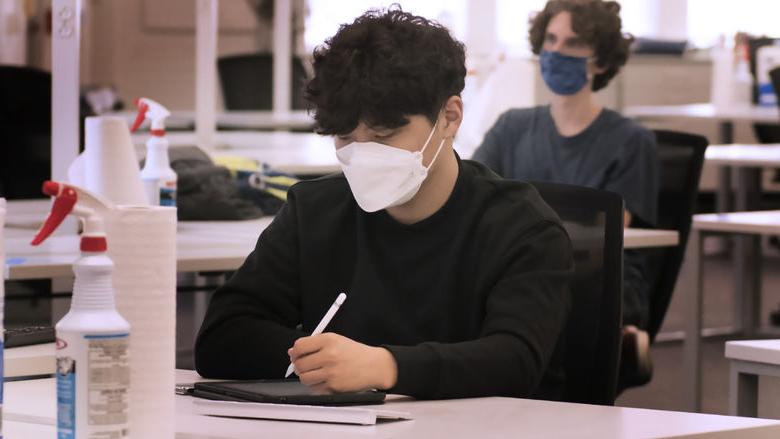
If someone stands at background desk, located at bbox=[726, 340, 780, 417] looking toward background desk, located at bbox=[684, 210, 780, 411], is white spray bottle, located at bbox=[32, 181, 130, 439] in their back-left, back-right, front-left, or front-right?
back-left

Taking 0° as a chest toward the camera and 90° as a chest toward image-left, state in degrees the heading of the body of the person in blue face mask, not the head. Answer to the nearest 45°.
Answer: approximately 45°

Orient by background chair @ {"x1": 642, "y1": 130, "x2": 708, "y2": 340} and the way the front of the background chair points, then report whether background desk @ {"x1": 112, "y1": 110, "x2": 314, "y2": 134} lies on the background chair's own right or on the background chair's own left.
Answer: on the background chair's own right

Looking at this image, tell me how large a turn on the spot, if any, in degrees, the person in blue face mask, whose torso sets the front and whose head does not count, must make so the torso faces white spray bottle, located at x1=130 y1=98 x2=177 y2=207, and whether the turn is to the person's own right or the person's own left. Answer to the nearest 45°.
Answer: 0° — they already face it

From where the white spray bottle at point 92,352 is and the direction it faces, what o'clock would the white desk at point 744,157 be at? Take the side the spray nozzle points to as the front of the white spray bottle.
The white desk is roughly at 4 o'clock from the white spray bottle.

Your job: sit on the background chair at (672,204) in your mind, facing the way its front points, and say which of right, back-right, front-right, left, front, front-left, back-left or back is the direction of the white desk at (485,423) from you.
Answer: front-left

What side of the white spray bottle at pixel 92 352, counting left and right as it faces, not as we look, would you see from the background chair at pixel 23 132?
right

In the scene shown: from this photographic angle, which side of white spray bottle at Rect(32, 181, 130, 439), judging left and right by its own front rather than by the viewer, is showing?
left

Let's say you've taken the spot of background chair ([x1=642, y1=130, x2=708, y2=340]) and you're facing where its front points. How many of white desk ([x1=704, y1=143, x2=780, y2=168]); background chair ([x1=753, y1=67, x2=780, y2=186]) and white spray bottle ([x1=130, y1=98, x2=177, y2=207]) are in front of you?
1
